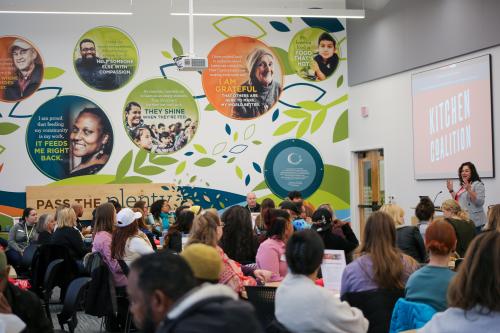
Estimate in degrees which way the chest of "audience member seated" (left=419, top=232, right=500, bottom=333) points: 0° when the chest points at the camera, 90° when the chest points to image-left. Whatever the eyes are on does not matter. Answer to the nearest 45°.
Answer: approximately 180°

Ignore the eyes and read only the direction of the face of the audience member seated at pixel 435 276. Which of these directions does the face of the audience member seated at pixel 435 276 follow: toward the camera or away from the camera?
away from the camera

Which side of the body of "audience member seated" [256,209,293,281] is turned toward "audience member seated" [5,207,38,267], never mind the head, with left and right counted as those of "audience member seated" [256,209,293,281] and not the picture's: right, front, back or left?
left

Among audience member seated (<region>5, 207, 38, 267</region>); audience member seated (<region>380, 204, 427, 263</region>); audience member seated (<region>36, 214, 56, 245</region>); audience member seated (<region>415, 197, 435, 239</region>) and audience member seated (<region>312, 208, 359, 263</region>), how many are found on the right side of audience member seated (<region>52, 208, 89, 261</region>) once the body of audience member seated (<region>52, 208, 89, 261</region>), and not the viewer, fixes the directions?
3

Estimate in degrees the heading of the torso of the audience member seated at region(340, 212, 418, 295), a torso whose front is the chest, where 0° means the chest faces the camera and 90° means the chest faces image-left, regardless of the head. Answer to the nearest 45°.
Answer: approximately 180°

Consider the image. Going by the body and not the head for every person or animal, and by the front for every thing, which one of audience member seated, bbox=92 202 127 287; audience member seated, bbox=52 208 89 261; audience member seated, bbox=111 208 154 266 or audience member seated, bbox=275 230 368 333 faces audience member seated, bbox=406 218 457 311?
audience member seated, bbox=275 230 368 333

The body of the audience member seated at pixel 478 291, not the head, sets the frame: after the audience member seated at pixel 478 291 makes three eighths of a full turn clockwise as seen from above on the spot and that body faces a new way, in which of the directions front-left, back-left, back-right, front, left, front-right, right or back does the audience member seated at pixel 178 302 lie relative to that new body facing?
right

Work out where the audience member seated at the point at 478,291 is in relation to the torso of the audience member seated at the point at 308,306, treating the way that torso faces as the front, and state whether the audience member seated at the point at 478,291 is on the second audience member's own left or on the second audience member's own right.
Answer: on the second audience member's own right

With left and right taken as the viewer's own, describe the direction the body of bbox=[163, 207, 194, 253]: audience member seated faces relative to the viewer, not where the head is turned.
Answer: facing away from the viewer and to the right of the viewer

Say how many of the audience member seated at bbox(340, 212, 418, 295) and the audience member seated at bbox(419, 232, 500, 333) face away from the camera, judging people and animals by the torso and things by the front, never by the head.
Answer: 2

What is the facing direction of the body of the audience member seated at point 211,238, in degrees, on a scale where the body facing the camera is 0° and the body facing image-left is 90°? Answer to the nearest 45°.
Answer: approximately 225°

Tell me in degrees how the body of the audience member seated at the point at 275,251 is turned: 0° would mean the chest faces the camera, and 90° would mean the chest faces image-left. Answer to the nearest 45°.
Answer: approximately 225°
